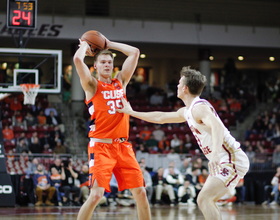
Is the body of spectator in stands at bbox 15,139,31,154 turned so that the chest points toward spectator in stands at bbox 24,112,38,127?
no

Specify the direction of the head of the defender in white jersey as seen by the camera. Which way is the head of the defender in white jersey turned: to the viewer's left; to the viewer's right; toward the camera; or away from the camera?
to the viewer's left

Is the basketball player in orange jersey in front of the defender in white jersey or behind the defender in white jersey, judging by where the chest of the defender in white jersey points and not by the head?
in front

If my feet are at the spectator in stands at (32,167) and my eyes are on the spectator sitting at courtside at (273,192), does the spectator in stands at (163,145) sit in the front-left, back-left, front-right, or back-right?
front-left

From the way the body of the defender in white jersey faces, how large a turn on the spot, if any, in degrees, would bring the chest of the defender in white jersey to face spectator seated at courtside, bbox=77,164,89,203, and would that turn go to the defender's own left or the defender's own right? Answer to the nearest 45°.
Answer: approximately 90° to the defender's own right

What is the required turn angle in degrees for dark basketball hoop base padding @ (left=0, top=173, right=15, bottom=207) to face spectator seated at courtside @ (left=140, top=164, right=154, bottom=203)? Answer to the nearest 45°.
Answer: approximately 90° to its left

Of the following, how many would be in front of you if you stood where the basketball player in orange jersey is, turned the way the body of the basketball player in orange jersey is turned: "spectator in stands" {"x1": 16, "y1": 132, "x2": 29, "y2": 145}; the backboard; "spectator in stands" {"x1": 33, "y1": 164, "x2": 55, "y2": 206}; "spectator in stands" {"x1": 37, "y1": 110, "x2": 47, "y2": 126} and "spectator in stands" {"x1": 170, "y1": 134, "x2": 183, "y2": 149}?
0

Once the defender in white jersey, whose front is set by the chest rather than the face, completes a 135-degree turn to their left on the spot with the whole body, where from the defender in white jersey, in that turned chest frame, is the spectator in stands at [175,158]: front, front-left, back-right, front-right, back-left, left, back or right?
back-left

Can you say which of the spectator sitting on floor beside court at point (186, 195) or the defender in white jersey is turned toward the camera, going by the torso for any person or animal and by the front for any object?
the spectator sitting on floor beside court

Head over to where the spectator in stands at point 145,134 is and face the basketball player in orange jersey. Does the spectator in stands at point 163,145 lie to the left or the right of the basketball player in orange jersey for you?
left

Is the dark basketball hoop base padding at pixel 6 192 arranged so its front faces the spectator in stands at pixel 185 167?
no

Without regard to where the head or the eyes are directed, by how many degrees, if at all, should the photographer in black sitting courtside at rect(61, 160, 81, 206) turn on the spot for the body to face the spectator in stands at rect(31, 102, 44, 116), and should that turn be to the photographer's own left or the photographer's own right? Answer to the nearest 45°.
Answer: approximately 180°

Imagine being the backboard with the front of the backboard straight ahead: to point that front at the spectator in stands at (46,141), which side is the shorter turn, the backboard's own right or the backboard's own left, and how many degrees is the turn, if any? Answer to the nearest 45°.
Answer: approximately 180°

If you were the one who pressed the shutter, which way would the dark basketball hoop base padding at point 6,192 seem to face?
facing the viewer

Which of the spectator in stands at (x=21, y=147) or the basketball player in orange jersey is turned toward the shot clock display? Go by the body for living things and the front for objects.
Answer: the spectator in stands

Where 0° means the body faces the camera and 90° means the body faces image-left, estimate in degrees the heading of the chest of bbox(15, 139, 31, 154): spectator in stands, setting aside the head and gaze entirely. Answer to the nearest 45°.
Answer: approximately 0°

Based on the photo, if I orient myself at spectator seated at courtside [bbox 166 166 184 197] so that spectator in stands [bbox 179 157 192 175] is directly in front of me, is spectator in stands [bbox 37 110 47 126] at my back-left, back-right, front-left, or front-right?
front-left
